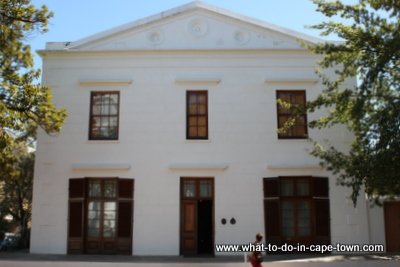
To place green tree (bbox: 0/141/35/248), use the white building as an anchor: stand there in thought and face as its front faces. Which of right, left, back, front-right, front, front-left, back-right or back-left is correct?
back-right

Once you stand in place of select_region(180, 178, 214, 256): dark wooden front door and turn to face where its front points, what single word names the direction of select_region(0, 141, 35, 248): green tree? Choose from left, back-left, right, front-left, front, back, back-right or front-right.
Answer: back-right

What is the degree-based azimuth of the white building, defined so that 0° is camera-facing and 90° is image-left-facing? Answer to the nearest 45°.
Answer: approximately 0°

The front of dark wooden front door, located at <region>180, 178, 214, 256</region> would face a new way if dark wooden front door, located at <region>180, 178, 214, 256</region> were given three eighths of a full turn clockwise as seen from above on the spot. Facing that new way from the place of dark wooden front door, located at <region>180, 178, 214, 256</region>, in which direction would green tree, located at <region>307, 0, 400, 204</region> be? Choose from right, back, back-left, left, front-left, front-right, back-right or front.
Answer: back
